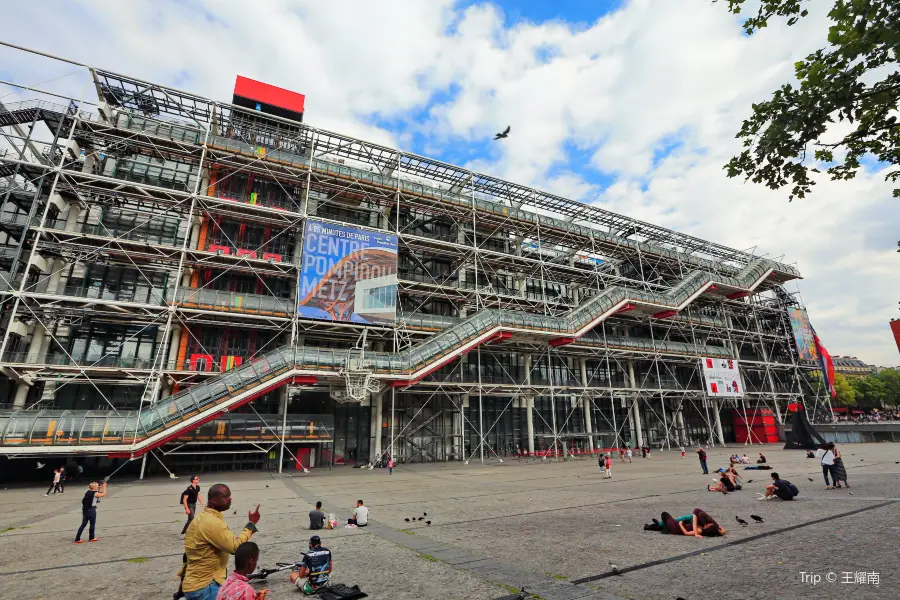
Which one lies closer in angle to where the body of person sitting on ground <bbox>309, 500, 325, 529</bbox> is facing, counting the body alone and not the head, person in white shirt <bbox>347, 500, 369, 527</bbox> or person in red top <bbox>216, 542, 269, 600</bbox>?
the person in white shirt

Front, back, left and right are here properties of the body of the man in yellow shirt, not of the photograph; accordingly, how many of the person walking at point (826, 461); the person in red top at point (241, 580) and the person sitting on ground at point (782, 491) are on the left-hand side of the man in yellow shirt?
0

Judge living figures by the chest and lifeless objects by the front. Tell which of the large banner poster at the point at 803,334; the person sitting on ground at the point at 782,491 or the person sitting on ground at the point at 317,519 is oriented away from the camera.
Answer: the person sitting on ground at the point at 317,519

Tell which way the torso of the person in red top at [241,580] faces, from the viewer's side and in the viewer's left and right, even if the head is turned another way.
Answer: facing away from the viewer and to the right of the viewer

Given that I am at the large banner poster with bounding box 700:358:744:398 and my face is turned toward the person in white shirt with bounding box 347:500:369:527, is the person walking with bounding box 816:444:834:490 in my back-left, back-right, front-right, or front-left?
front-left

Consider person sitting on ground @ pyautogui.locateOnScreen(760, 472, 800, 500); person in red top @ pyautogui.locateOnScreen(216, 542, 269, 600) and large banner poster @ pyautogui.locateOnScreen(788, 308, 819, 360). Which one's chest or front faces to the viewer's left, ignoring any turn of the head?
the person sitting on ground

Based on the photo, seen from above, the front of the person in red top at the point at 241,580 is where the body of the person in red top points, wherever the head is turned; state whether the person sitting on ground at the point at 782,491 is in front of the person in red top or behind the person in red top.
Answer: in front

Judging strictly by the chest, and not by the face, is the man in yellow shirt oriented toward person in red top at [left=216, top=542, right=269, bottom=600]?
no

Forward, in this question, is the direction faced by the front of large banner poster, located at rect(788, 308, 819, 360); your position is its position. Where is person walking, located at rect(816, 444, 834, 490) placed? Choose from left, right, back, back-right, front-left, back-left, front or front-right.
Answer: front-right

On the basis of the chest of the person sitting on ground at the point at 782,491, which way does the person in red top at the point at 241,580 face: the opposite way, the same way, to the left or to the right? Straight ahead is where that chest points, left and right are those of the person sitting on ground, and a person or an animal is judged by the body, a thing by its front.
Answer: to the right

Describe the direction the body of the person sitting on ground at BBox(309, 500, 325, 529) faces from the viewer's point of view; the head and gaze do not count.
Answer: away from the camera

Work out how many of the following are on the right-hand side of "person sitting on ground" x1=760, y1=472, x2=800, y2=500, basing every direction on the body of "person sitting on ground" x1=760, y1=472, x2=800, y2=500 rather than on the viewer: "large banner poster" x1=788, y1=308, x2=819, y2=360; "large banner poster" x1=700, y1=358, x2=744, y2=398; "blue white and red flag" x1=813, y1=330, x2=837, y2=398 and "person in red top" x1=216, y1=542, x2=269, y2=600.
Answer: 3

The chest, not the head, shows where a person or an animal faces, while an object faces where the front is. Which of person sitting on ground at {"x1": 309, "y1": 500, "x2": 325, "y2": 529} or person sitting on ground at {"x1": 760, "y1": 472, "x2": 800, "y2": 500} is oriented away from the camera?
person sitting on ground at {"x1": 309, "y1": 500, "x2": 325, "y2": 529}

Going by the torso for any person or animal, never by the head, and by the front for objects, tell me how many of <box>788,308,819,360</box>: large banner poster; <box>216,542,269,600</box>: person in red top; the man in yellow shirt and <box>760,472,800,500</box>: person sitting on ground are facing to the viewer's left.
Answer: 1

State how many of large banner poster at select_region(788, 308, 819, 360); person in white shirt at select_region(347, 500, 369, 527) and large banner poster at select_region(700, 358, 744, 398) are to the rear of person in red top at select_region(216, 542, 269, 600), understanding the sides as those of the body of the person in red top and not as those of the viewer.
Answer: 0

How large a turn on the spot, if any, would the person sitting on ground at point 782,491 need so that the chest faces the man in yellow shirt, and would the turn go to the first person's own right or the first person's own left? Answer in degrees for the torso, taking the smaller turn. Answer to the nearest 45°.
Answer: approximately 90° to the first person's own left

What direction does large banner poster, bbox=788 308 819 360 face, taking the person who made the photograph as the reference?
facing the viewer and to the right of the viewer
